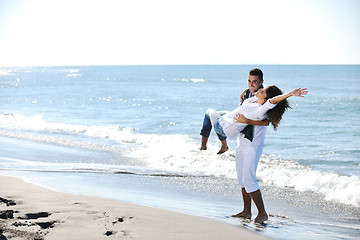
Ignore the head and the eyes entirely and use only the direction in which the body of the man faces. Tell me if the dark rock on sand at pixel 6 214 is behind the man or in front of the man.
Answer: in front

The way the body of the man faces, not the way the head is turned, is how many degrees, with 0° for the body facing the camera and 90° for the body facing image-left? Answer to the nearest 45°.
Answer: approximately 45°
